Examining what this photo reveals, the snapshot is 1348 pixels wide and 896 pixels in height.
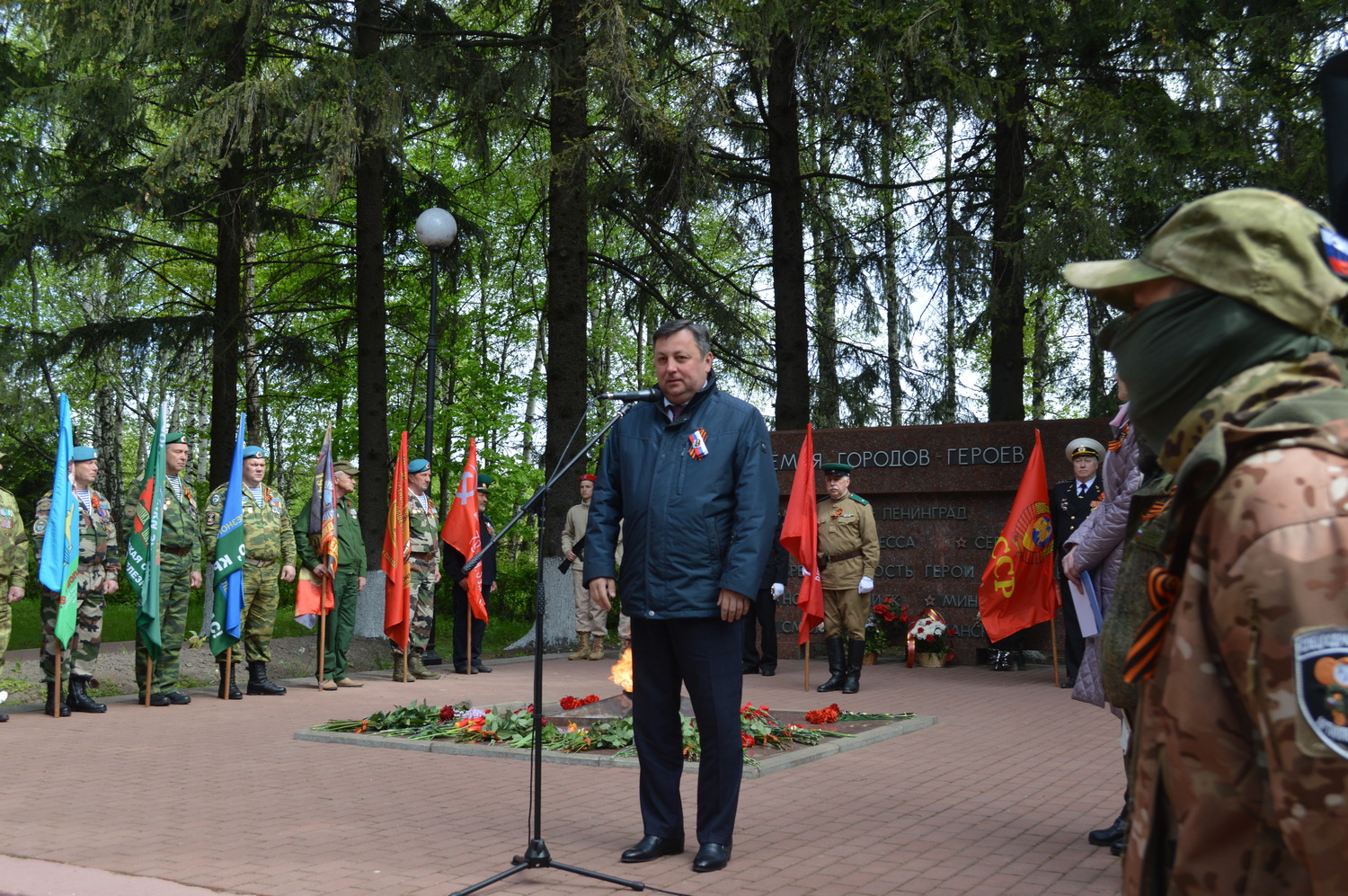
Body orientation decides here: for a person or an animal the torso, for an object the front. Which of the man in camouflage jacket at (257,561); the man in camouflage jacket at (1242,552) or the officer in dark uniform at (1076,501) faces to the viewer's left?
the man in camouflage jacket at (1242,552)

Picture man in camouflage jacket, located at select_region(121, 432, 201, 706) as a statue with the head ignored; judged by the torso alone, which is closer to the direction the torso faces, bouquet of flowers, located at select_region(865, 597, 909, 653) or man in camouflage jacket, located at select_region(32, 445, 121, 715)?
the bouquet of flowers

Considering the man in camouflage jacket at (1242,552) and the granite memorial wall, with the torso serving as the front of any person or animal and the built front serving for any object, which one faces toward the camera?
the granite memorial wall

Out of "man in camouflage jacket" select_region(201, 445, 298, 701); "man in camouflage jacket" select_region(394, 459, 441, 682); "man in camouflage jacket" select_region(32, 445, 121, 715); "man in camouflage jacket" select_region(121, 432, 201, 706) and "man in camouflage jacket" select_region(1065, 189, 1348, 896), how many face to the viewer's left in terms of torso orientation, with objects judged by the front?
1

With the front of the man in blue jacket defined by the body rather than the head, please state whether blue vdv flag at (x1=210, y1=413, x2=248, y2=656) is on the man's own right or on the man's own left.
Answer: on the man's own right

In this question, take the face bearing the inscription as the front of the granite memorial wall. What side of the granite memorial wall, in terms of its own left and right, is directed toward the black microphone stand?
front

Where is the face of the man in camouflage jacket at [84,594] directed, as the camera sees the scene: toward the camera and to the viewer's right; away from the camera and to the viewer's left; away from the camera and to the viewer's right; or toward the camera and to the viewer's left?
toward the camera and to the viewer's right

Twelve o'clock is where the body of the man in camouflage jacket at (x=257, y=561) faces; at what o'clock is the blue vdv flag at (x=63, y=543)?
The blue vdv flag is roughly at 3 o'clock from the man in camouflage jacket.

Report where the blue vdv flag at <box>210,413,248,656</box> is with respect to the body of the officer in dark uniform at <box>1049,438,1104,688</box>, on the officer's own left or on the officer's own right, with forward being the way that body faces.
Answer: on the officer's own right

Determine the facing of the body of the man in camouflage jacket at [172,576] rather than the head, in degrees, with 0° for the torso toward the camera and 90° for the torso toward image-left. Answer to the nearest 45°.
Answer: approximately 315°

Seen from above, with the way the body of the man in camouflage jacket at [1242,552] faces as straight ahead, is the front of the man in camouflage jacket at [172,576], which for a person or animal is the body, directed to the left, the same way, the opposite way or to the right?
the opposite way

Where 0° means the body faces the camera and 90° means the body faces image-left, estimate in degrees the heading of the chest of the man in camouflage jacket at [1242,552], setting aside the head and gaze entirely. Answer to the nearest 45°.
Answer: approximately 90°

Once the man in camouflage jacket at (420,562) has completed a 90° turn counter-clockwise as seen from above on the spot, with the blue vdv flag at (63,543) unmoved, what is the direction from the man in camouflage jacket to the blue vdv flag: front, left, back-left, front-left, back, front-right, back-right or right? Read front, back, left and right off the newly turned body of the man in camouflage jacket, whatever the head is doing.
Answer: back

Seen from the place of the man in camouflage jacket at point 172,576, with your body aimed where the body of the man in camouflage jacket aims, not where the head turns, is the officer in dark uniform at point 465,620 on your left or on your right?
on your left

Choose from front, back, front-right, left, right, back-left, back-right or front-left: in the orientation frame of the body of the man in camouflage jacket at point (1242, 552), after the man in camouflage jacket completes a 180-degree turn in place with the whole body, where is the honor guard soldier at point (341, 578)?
back-left

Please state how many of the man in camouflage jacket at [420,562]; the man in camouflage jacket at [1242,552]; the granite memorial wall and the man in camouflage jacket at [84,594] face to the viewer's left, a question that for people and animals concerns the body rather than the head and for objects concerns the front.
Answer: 1

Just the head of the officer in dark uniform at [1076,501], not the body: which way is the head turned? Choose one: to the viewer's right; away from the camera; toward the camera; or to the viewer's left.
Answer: toward the camera
